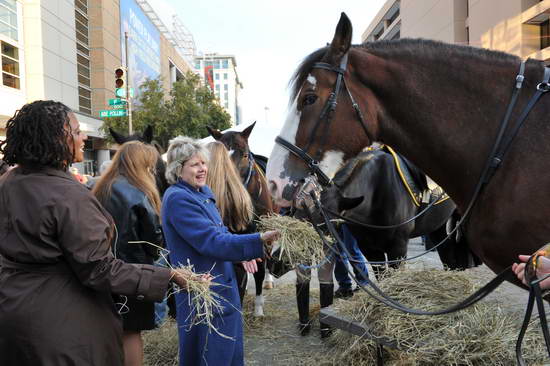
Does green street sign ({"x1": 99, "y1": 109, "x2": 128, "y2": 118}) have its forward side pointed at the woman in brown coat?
yes

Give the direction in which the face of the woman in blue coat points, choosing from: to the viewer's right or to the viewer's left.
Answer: to the viewer's right

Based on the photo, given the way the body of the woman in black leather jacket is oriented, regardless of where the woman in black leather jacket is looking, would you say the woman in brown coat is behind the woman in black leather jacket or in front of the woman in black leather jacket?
behind

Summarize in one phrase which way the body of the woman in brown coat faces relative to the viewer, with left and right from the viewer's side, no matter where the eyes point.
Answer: facing away from the viewer and to the right of the viewer

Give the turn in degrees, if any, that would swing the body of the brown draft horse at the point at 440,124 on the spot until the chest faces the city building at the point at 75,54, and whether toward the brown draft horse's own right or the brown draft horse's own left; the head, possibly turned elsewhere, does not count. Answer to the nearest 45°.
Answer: approximately 45° to the brown draft horse's own right

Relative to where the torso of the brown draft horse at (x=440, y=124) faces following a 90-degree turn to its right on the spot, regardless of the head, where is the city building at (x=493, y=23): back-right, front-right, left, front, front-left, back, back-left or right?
front

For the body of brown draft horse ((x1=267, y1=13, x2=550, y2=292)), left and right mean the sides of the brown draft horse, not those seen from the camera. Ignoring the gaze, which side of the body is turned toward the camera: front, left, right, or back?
left

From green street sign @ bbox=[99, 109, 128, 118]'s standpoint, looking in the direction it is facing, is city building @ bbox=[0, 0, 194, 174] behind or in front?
behind

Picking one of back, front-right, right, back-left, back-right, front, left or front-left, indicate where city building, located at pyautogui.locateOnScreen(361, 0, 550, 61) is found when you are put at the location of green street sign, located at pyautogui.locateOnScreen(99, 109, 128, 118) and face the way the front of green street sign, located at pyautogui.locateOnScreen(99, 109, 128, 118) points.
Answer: left

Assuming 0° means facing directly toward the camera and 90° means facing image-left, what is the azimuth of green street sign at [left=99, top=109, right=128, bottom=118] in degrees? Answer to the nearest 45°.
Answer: approximately 0°

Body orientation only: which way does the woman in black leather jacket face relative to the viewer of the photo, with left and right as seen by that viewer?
facing away from the viewer and to the right of the viewer

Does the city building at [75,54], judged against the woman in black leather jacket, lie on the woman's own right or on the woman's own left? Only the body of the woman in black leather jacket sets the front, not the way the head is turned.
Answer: on the woman's own left

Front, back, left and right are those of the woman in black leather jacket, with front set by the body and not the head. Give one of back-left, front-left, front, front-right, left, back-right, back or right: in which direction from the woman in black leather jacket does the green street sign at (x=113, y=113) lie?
front-left

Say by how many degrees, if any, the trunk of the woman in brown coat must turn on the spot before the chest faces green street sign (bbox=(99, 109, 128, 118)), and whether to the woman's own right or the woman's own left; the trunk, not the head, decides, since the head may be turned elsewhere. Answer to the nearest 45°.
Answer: approximately 45° to the woman's own left
